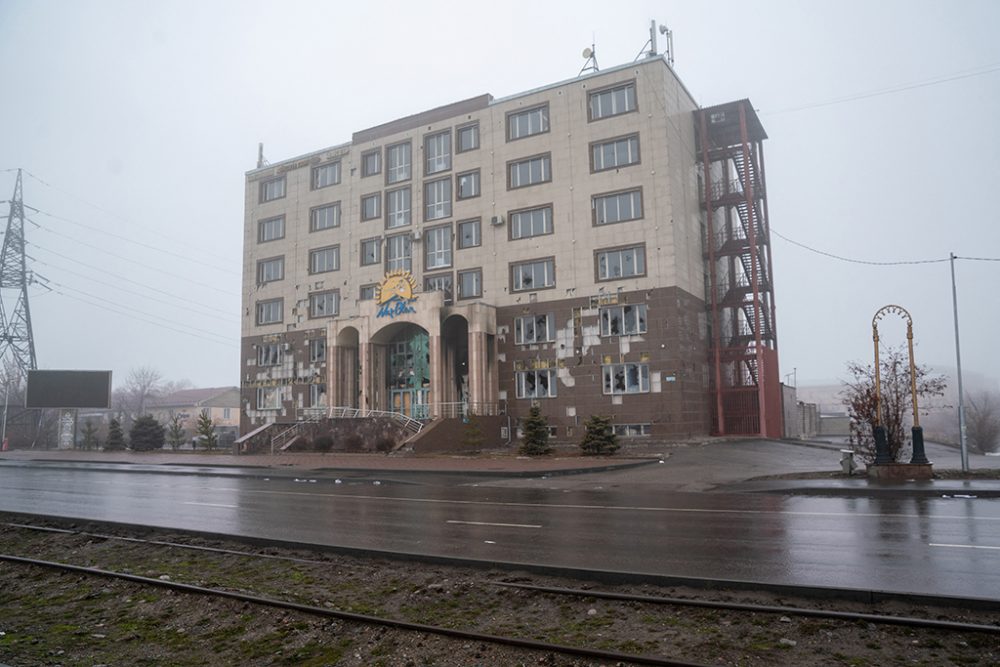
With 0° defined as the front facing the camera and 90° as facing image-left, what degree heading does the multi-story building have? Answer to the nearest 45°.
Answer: approximately 45°

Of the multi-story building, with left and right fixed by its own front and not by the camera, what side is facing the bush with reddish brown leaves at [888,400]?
left

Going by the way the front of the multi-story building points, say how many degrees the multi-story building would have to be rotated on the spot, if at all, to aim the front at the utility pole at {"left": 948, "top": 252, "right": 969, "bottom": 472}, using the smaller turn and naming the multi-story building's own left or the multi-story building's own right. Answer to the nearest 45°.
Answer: approximately 90° to the multi-story building's own left
